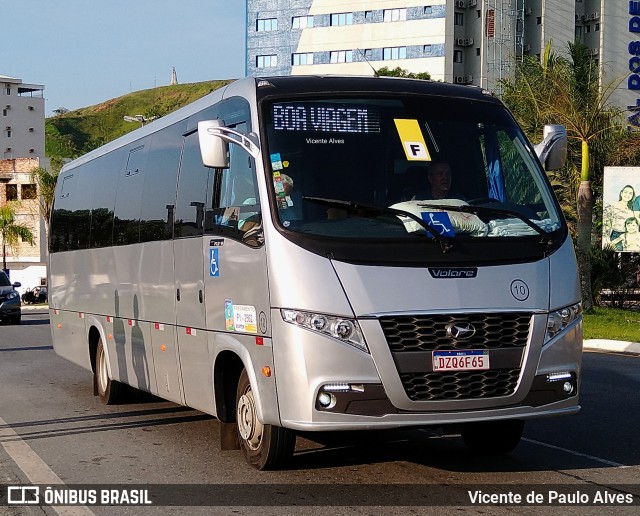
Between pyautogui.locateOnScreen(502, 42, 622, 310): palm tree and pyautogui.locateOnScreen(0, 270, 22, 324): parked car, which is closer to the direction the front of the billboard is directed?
the palm tree

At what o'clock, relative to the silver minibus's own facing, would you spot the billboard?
The billboard is roughly at 8 o'clock from the silver minibus.

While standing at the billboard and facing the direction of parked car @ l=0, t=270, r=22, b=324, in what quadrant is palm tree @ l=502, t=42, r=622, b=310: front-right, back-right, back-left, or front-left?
front-left

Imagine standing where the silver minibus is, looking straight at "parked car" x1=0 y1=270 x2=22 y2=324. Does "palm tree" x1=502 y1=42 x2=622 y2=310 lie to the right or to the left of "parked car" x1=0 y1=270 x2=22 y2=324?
right

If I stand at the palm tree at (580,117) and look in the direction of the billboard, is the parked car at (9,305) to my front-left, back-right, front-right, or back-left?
back-left

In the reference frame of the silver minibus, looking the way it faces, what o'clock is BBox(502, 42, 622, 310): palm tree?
The palm tree is roughly at 8 o'clock from the silver minibus.

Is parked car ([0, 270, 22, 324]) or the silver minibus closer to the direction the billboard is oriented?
the silver minibus

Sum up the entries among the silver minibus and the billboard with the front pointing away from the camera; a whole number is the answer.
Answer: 0

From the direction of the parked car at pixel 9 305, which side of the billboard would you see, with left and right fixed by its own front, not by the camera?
right

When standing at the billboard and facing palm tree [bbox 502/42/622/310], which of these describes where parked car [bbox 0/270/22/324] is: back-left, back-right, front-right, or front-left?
front-right

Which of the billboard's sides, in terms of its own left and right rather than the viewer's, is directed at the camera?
front

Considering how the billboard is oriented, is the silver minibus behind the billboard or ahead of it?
ahead
